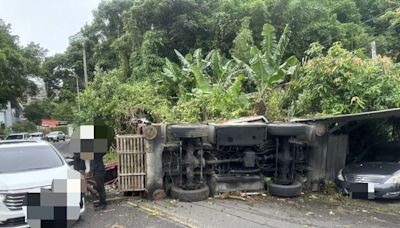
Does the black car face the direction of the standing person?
yes

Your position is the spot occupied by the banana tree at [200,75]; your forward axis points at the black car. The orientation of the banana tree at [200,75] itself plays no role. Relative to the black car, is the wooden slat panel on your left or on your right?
right

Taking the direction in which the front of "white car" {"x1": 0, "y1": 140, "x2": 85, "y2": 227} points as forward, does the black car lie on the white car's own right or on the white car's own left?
on the white car's own left

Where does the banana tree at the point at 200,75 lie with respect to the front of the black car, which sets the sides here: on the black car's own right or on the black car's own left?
on the black car's own right

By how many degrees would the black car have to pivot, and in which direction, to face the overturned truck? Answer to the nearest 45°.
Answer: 0° — it already faces it

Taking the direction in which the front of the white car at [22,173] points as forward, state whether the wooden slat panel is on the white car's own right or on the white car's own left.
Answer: on the white car's own left

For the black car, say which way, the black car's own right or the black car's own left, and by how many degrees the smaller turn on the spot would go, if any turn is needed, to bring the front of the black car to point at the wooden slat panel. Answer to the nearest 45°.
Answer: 0° — it already faces it

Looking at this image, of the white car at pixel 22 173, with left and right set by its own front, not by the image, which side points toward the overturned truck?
left

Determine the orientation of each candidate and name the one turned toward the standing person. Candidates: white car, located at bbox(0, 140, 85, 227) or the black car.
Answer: the black car

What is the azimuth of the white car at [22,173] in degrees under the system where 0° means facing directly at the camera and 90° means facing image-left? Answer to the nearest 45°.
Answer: approximately 0°
